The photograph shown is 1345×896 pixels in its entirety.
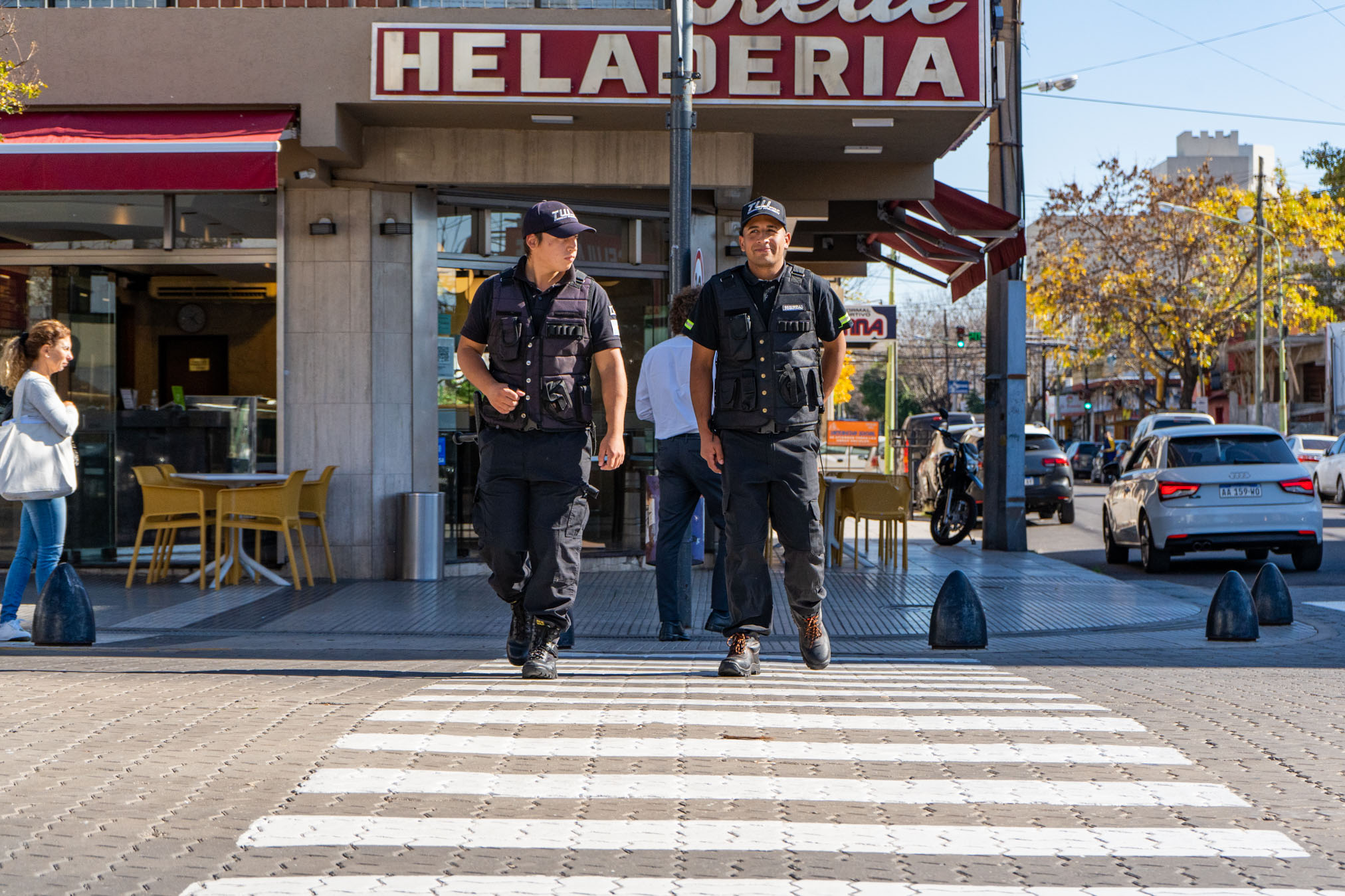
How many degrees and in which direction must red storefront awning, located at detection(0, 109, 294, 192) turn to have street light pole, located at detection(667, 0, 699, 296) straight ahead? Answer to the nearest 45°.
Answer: approximately 45° to its left

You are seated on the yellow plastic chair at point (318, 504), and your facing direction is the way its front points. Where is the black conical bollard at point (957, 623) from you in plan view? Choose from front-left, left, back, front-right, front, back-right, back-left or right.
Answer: back-left

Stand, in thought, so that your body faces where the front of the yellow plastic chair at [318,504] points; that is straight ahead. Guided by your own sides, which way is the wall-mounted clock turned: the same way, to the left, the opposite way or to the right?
to the left

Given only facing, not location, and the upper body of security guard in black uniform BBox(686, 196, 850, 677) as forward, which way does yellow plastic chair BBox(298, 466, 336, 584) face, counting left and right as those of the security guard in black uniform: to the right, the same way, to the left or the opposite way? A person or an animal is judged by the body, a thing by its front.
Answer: to the right

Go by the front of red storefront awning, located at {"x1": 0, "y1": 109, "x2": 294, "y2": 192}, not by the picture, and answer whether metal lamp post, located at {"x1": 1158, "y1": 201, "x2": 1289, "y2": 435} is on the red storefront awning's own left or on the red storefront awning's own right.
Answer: on the red storefront awning's own left

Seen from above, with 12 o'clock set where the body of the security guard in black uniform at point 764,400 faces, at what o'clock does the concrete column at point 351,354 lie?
The concrete column is roughly at 5 o'clock from the security guard in black uniform.

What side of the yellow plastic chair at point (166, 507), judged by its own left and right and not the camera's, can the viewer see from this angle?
right

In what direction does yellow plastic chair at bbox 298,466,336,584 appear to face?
to the viewer's left

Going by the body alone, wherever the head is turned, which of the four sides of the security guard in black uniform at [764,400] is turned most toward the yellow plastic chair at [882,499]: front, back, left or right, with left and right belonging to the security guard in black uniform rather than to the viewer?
back

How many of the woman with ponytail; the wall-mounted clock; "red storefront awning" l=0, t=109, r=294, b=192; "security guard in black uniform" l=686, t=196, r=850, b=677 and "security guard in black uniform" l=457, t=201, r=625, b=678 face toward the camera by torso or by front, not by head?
4

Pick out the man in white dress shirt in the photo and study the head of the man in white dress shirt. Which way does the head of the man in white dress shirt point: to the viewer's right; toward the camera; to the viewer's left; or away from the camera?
away from the camera

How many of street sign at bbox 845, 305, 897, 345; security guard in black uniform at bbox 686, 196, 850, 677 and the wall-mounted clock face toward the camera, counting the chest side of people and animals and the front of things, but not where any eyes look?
3

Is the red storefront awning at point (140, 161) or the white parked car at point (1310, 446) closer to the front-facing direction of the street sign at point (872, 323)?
the red storefront awning

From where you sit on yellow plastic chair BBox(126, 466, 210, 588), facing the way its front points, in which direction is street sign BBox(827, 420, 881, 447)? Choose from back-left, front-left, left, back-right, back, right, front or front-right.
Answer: front-left

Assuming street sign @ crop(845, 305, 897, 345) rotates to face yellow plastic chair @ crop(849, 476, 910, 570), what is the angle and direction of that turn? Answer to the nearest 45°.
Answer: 0° — it already faces it
